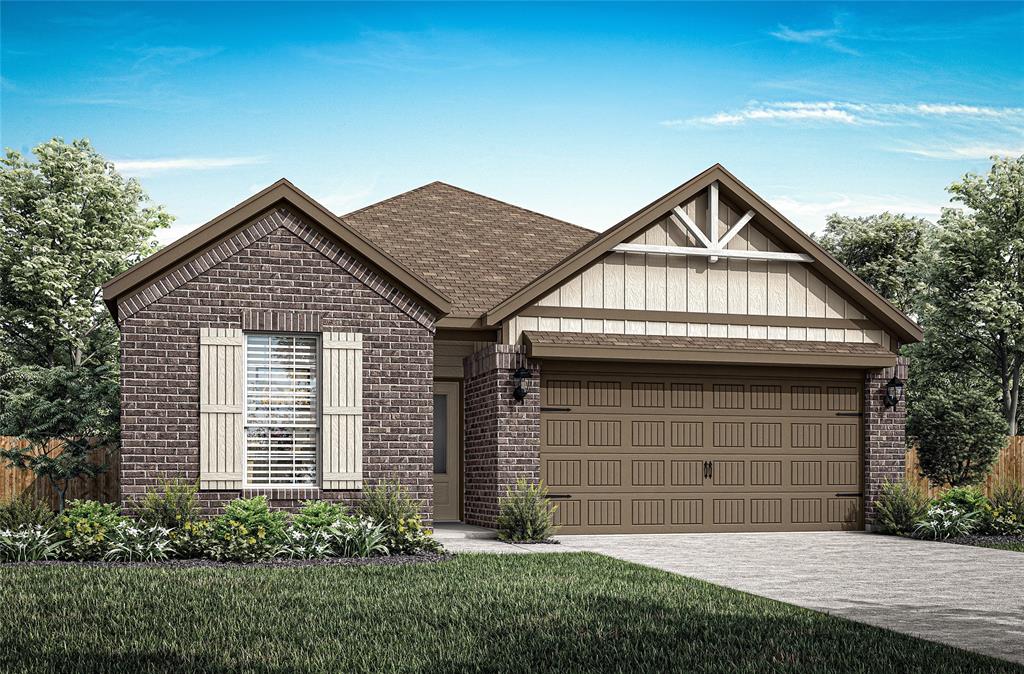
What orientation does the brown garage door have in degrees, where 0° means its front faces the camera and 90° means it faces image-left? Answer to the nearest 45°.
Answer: approximately 0°

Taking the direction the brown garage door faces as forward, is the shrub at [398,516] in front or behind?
in front

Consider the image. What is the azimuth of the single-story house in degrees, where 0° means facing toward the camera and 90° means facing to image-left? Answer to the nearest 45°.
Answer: approximately 0°

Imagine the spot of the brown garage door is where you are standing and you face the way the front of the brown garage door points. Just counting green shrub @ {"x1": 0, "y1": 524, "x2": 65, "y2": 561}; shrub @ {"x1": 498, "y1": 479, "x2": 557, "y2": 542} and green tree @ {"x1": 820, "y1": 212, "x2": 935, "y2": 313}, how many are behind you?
1

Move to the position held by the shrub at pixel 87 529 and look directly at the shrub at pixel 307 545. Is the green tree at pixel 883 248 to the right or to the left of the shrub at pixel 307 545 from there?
left

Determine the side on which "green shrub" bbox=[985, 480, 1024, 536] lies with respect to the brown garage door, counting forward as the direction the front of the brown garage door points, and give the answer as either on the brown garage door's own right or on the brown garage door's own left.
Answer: on the brown garage door's own left

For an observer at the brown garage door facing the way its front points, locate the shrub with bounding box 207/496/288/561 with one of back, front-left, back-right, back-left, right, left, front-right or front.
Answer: front-right

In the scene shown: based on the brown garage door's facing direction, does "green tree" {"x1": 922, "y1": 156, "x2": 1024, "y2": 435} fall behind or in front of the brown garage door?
behind

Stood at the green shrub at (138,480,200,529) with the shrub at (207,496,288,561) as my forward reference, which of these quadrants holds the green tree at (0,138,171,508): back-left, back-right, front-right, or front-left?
back-left
